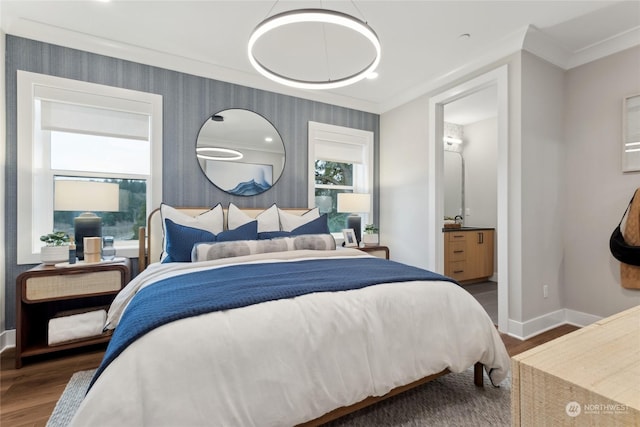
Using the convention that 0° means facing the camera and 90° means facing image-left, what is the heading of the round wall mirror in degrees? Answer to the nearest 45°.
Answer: approximately 0°

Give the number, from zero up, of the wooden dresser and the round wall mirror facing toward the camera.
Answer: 1

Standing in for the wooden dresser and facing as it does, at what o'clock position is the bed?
The bed is roughly at 11 o'clock from the wooden dresser.

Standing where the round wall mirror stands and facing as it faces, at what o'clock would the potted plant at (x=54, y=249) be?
The potted plant is roughly at 2 o'clock from the round wall mirror.

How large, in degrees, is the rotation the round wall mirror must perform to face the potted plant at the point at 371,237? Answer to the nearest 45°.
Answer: approximately 90° to its left

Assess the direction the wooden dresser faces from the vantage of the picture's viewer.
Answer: facing away from the viewer and to the left of the viewer
